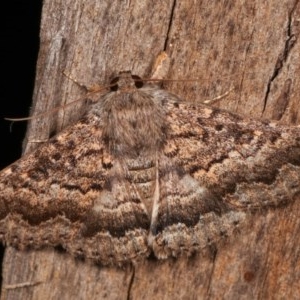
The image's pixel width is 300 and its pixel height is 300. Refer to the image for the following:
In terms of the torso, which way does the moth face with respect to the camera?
away from the camera
